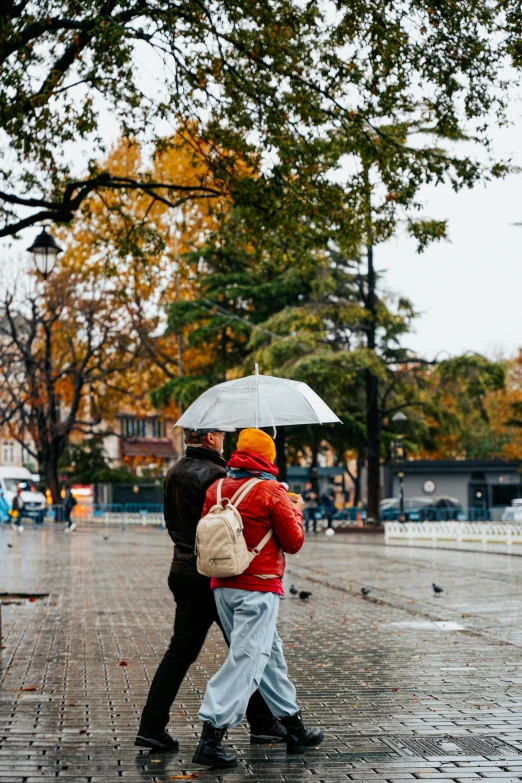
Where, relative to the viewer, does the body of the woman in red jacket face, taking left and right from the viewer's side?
facing away from the viewer and to the right of the viewer

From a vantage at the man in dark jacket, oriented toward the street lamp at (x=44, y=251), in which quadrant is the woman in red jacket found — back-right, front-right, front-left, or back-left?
back-right

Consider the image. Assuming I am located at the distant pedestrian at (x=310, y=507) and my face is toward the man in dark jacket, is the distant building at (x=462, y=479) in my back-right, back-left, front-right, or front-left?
back-left
